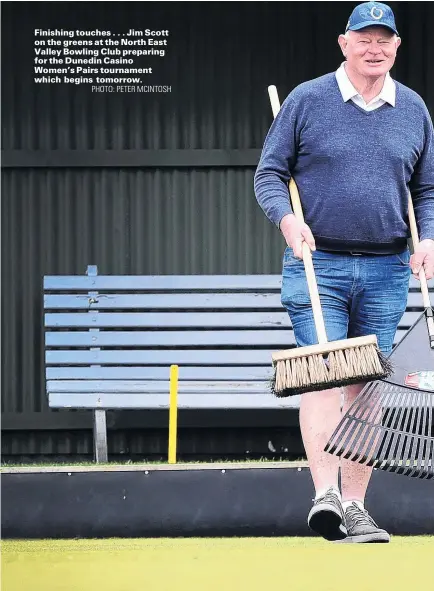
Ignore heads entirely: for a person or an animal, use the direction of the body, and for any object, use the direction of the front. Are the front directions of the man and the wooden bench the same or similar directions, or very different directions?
same or similar directions

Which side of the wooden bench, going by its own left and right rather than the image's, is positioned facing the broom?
front

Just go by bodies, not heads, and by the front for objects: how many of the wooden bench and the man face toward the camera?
2

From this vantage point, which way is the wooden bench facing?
toward the camera

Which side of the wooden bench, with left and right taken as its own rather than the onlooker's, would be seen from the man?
front

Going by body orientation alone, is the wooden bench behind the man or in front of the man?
behind

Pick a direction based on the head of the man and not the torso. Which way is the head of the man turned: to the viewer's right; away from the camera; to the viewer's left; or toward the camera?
toward the camera
